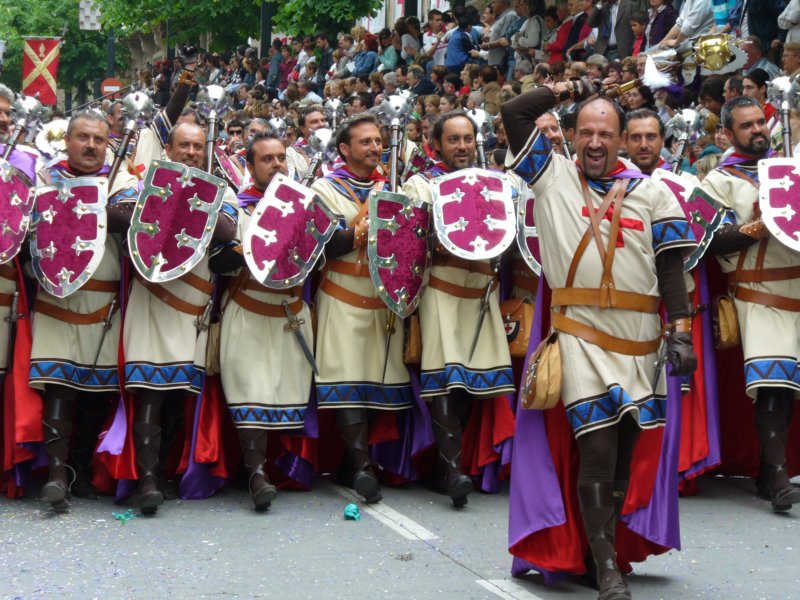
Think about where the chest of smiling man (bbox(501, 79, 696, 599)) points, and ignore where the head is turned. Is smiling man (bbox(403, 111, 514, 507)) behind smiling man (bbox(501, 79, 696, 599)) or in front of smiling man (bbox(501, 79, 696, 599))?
behind

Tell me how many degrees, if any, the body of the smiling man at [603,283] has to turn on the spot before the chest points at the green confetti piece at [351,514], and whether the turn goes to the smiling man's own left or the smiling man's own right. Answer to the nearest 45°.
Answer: approximately 135° to the smiling man's own right

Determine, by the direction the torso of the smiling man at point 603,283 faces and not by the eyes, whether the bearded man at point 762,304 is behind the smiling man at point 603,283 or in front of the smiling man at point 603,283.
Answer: behind

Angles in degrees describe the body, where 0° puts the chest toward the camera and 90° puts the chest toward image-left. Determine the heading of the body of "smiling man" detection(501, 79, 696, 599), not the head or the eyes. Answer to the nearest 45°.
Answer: approximately 0°

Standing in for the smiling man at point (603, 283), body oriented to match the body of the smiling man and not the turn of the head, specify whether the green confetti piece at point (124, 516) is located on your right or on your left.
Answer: on your right

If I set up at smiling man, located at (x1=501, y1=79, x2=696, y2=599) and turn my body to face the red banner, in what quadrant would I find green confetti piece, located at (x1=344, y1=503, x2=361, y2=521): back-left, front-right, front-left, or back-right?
front-left
